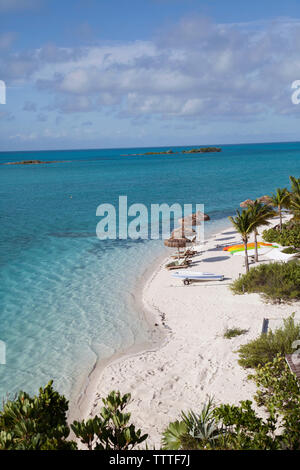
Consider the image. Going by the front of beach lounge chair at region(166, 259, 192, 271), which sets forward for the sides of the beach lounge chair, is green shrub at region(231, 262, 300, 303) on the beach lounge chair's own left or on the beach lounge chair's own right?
on the beach lounge chair's own left

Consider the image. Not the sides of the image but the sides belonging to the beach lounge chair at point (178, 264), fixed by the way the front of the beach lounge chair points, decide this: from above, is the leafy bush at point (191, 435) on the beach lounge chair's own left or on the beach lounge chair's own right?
on the beach lounge chair's own left

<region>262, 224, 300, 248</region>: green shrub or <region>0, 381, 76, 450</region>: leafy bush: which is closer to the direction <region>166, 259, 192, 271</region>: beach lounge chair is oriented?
the leafy bush

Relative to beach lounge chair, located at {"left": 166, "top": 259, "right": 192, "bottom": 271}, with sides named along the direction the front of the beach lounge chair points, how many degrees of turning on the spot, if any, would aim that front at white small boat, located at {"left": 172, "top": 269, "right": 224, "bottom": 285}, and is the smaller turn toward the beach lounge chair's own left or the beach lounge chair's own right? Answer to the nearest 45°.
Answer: approximately 90° to the beach lounge chair's own left

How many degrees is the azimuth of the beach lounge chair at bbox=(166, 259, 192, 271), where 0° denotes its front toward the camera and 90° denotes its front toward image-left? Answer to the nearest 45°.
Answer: approximately 90°

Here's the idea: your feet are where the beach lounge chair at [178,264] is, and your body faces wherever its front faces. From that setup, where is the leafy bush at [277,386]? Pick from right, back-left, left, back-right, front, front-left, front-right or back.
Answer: left

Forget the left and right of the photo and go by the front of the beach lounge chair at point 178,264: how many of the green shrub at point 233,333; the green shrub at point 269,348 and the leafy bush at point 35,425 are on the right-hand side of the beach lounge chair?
0

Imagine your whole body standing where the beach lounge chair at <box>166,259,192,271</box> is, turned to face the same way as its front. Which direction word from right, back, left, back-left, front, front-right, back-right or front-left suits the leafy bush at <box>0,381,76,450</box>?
left

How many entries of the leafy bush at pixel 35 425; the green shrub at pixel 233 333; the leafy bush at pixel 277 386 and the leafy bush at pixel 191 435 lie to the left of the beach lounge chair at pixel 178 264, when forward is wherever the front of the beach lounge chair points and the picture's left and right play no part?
4
